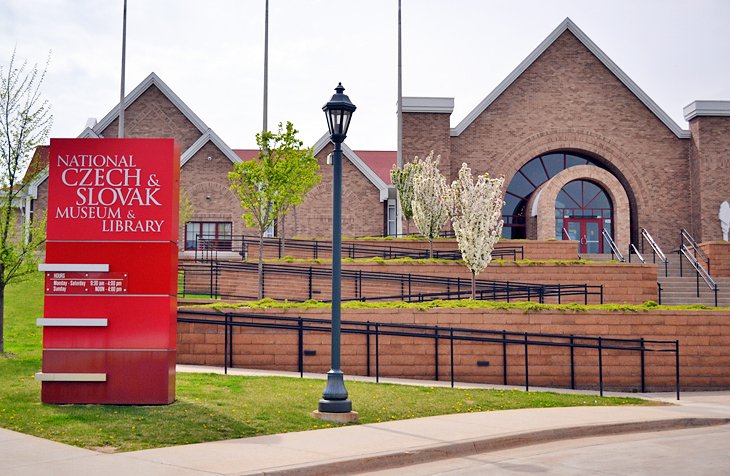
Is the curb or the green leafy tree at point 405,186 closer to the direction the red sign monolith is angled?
the curb

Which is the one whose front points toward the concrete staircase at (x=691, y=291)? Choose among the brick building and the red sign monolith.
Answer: the brick building

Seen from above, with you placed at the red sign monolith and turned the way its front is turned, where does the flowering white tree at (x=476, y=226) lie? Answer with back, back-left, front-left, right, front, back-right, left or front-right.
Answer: back-left

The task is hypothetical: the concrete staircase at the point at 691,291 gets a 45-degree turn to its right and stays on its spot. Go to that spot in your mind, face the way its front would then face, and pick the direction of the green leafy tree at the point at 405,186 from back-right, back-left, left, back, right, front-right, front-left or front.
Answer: front-right

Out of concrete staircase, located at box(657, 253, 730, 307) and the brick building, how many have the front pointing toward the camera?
2

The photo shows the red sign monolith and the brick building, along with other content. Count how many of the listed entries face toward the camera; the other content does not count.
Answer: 2

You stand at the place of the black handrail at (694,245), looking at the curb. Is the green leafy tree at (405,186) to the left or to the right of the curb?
right
